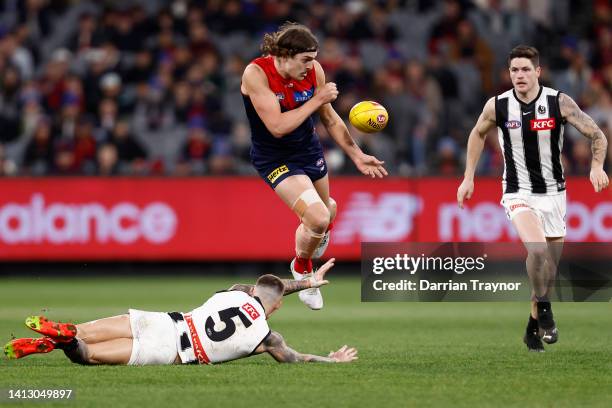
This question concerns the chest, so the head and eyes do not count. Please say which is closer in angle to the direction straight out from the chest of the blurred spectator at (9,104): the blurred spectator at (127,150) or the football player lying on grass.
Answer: the football player lying on grass

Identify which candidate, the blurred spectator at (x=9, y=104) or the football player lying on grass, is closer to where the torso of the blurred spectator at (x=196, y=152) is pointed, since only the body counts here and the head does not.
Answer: the football player lying on grass

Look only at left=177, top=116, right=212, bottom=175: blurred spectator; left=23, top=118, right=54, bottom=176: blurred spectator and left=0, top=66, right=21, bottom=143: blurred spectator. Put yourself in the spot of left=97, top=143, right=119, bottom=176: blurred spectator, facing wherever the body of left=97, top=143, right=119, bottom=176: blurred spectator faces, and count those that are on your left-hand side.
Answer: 1

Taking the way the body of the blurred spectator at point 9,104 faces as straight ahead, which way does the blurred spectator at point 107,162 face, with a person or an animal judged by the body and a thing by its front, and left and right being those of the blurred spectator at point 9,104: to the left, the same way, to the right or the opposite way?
the same way

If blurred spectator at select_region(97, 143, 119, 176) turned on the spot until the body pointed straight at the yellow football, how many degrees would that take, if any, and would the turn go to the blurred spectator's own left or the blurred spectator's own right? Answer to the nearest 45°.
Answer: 0° — they already face it

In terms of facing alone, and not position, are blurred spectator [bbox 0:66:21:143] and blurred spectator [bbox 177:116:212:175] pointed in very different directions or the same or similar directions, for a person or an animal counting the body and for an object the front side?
same or similar directions

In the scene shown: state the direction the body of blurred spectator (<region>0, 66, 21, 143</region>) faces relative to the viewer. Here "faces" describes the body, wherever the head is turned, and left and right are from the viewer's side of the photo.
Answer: facing the viewer

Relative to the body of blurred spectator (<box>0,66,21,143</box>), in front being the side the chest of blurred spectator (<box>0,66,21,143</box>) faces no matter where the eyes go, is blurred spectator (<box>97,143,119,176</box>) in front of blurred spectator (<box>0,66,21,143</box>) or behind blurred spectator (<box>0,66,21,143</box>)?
in front

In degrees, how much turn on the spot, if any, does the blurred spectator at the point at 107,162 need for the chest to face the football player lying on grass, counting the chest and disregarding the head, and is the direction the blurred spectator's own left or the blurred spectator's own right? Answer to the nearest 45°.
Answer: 0° — they already face them

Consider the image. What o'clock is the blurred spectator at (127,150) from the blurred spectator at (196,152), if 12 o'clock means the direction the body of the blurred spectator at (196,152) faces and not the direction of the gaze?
the blurred spectator at (127,150) is roughly at 3 o'clock from the blurred spectator at (196,152).

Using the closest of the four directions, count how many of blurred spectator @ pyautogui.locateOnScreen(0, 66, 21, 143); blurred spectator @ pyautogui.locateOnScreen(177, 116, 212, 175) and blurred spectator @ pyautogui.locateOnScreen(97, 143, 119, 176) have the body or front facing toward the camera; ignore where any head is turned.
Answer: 3

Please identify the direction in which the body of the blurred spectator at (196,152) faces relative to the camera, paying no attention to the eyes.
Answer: toward the camera

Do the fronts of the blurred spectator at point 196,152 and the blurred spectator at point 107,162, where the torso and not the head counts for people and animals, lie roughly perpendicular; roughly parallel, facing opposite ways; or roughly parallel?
roughly parallel

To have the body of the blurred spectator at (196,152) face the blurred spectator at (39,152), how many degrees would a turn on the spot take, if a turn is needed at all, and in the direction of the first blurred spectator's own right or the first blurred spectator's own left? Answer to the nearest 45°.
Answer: approximately 90° to the first blurred spectator's own right
